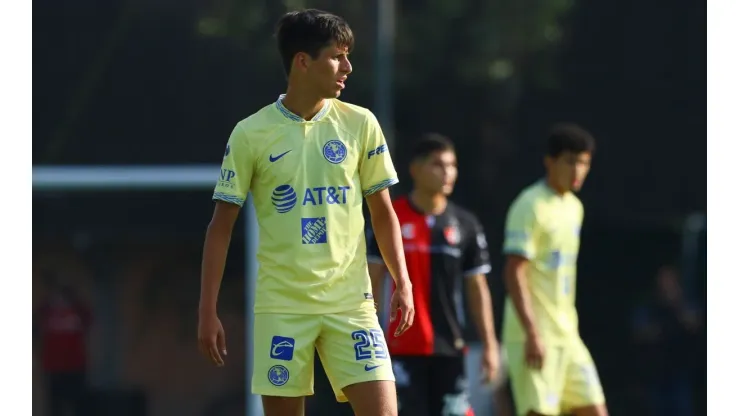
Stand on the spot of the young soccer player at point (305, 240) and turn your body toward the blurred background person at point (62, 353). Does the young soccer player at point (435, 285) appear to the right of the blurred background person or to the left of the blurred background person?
right

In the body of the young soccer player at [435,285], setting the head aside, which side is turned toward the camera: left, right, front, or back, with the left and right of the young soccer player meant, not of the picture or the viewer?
front

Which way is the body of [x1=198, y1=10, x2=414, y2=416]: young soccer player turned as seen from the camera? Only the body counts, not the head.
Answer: toward the camera

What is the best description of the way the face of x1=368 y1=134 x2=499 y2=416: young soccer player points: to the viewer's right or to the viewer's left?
to the viewer's right

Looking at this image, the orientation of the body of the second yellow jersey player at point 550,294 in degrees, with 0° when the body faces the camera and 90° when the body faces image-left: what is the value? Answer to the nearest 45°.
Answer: approximately 315°

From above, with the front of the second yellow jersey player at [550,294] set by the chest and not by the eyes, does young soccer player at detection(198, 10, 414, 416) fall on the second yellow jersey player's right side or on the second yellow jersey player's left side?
on the second yellow jersey player's right side

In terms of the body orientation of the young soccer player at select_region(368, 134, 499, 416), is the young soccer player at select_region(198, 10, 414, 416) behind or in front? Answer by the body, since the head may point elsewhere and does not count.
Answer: in front

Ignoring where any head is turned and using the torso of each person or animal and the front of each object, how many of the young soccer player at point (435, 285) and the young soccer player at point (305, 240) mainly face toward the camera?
2

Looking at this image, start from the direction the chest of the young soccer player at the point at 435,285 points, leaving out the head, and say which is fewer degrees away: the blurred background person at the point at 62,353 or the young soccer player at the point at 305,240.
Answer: the young soccer player

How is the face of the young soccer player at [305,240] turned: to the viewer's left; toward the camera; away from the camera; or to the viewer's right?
to the viewer's right
